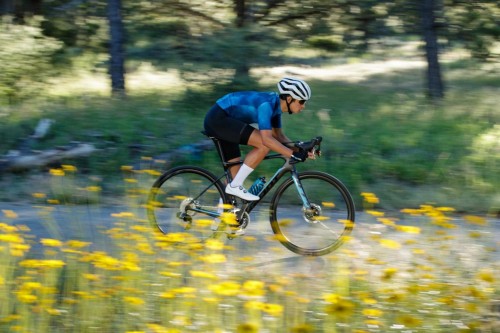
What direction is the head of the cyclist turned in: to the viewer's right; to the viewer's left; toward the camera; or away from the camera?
to the viewer's right

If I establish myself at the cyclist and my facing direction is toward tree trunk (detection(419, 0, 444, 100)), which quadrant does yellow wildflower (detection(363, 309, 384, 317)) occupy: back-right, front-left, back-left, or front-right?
back-right

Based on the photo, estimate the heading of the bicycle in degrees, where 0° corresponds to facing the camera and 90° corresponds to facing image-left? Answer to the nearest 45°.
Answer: approximately 270°

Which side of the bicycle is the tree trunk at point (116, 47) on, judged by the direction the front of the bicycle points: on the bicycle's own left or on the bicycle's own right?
on the bicycle's own left

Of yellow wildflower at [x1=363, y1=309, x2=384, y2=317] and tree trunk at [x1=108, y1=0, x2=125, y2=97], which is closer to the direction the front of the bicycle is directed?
the yellow wildflower

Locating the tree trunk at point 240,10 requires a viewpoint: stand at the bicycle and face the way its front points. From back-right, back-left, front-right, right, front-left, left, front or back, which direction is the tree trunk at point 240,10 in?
left

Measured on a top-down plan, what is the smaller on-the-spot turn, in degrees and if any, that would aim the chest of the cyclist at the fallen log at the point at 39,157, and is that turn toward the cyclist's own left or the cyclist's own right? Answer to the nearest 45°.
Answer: approximately 135° to the cyclist's own left

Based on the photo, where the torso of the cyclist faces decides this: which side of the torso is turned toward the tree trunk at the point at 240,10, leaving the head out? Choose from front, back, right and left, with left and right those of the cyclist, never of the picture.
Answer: left

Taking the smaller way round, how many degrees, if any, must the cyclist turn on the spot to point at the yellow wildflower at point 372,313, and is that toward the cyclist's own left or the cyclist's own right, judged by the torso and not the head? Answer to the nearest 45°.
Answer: approximately 90° to the cyclist's own right

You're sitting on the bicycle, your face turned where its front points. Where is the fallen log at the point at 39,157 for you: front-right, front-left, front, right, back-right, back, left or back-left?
back-left

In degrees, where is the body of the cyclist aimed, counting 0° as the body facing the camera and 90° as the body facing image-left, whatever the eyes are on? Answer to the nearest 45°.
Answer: approximately 270°
